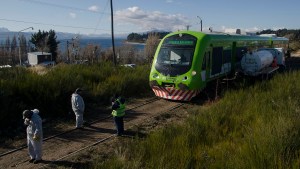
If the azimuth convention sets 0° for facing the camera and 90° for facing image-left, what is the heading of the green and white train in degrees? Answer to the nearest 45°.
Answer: approximately 45°

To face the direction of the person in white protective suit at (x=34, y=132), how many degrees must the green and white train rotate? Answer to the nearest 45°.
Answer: approximately 45° to its left

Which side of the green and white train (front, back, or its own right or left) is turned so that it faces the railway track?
front
